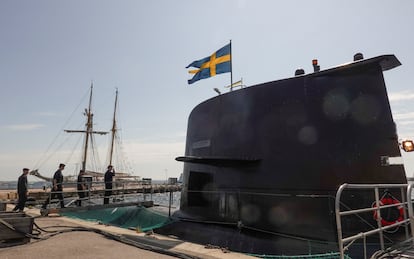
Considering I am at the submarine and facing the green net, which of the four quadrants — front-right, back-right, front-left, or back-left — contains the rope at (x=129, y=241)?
front-left

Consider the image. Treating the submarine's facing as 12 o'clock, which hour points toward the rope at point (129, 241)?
The rope is roughly at 10 o'clock from the submarine.

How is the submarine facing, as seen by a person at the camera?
facing away from the viewer and to the left of the viewer

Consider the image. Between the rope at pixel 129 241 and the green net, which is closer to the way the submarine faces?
the green net
